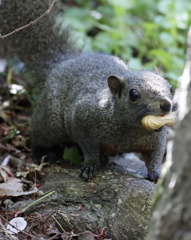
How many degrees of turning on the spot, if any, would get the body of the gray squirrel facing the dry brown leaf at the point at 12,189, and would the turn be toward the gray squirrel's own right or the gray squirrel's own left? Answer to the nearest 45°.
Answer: approximately 90° to the gray squirrel's own right

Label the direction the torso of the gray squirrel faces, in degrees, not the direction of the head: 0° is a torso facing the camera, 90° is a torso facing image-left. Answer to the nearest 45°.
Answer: approximately 315°

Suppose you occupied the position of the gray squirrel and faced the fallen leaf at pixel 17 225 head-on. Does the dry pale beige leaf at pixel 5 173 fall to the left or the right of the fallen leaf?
right

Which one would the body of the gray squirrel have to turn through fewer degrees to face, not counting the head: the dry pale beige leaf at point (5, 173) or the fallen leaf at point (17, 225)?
the fallen leaf
